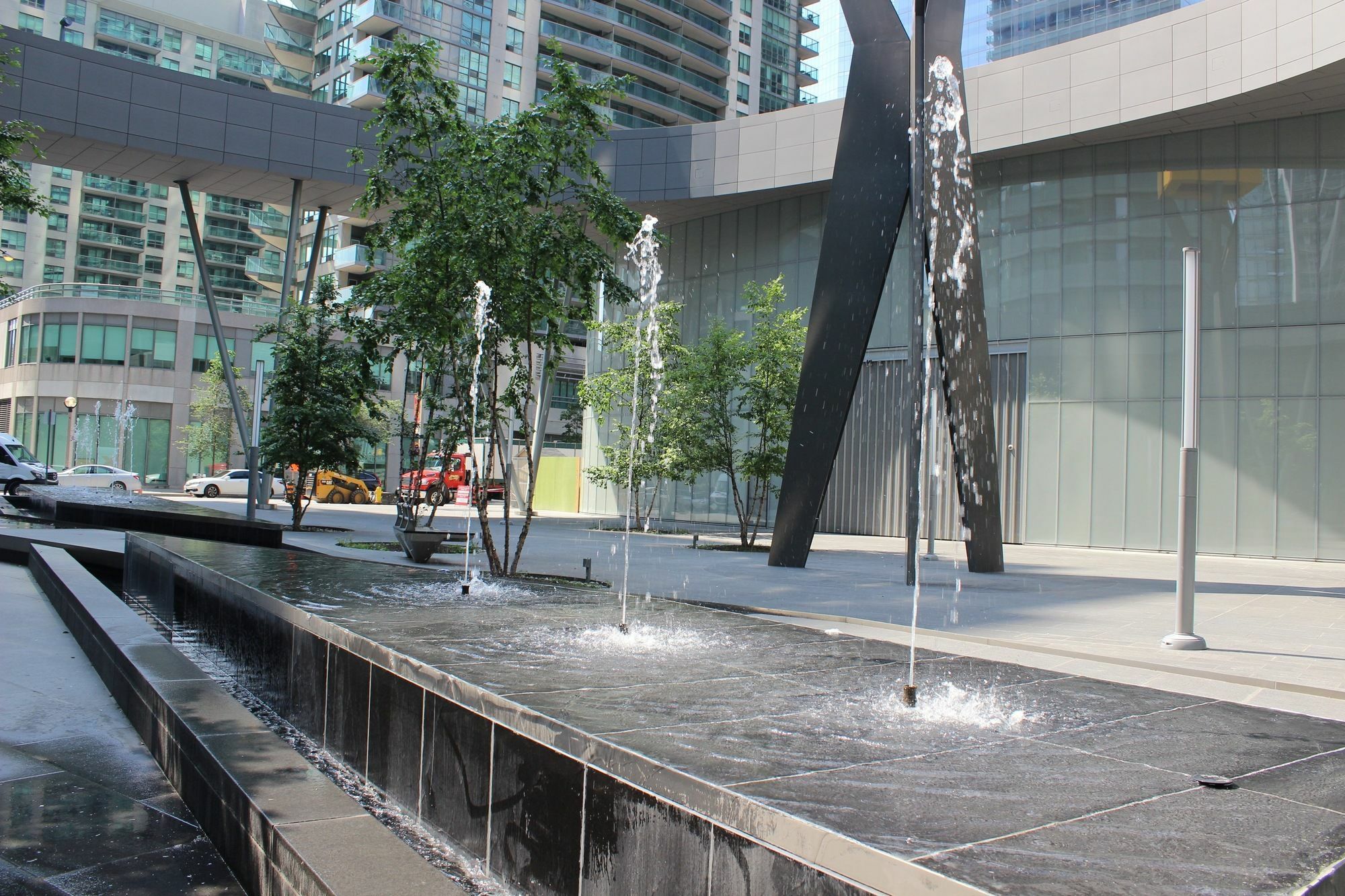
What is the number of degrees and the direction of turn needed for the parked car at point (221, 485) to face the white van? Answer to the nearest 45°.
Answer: approximately 45° to its left

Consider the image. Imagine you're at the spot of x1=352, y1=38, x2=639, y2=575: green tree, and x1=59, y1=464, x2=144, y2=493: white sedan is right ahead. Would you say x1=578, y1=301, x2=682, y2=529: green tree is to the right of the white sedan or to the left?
right

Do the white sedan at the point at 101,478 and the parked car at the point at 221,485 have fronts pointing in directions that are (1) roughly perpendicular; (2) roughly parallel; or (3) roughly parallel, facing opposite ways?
roughly parallel

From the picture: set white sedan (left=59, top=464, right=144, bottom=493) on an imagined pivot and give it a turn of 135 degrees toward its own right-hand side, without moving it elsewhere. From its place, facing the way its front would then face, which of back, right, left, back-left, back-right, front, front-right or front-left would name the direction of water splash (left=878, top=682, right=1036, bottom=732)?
back-right

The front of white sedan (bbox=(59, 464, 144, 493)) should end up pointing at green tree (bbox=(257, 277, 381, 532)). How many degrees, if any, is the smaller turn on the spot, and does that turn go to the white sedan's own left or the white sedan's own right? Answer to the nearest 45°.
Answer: approximately 90° to the white sedan's own left

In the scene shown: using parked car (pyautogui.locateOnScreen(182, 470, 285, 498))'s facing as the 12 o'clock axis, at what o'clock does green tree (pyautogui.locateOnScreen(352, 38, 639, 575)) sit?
The green tree is roughly at 9 o'clock from the parked car.

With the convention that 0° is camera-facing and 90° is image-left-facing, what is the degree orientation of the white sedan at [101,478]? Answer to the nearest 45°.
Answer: approximately 90°

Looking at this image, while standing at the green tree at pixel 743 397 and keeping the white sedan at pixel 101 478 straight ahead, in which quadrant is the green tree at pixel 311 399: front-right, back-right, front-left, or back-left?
front-left

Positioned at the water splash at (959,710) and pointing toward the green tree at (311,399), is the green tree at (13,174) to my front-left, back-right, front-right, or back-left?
front-left

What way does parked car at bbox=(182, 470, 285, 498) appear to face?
to the viewer's left

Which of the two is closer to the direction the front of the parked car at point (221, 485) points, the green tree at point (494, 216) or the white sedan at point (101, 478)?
the white sedan

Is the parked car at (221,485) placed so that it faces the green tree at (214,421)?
no

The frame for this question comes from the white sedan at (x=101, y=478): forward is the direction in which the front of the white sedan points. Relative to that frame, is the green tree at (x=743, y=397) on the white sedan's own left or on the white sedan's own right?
on the white sedan's own left

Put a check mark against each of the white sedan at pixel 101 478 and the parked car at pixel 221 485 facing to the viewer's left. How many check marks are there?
2

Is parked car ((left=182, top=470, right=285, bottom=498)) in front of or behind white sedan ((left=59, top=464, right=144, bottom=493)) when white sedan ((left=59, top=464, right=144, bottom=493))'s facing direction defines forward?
behind

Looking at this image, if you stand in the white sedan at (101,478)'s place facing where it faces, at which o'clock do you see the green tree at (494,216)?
The green tree is roughly at 9 o'clock from the white sedan.

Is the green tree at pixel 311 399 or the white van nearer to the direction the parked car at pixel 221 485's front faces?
the white van
